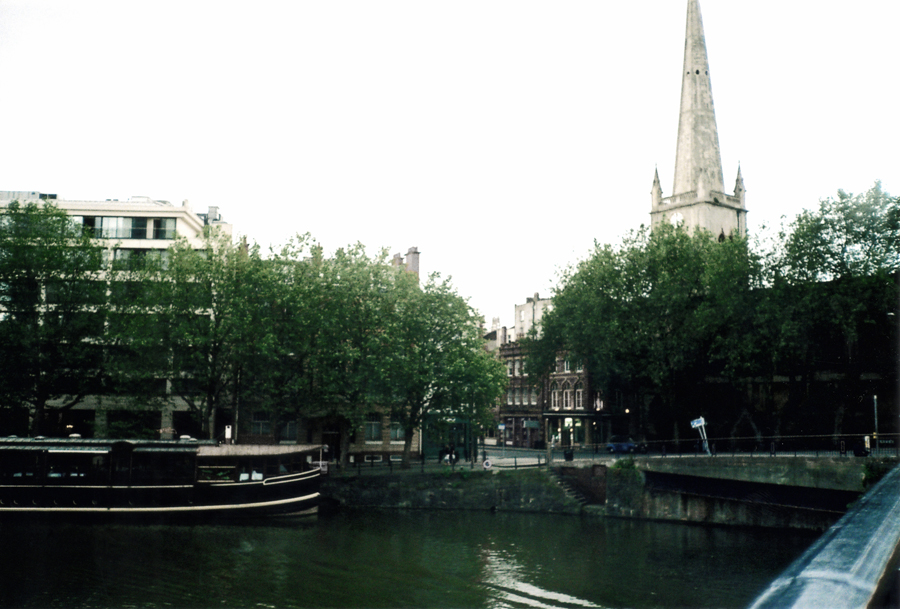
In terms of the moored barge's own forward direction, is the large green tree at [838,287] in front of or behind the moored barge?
in front

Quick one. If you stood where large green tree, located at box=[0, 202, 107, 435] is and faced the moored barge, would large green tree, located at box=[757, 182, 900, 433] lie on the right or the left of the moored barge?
left

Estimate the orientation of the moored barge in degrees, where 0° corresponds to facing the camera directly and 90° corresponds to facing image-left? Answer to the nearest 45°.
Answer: approximately 270°

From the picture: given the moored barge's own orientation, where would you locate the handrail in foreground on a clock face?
The handrail in foreground is roughly at 3 o'clock from the moored barge.

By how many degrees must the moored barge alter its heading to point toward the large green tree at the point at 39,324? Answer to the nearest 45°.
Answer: approximately 135° to its left

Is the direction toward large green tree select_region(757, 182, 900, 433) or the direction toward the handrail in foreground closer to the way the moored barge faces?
the large green tree
